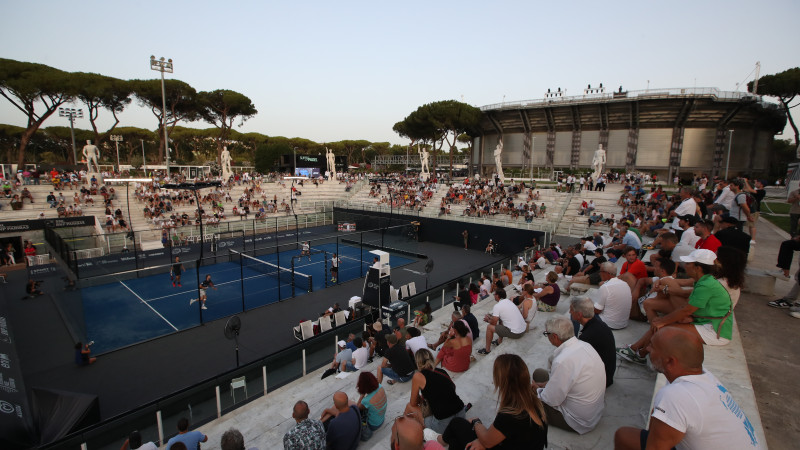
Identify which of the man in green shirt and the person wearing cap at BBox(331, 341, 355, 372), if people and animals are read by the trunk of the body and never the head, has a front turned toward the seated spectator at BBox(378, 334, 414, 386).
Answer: the man in green shirt

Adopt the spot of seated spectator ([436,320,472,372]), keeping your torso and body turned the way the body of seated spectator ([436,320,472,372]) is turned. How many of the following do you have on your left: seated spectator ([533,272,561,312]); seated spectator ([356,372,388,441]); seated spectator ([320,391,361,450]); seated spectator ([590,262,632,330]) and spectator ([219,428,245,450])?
3

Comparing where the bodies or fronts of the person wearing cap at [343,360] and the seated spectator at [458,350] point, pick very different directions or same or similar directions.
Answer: same or similar directions

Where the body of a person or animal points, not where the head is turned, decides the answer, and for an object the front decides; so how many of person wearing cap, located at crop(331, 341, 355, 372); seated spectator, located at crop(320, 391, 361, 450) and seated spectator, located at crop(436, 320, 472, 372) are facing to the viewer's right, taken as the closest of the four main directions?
0

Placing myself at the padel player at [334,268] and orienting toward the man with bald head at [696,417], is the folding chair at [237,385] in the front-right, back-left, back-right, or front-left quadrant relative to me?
front-right

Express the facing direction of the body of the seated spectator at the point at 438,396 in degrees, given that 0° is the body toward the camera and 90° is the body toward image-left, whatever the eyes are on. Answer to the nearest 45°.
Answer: approximately 135°

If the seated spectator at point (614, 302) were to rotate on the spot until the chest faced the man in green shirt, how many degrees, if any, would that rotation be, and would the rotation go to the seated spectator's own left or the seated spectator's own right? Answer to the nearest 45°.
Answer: approximately 180°

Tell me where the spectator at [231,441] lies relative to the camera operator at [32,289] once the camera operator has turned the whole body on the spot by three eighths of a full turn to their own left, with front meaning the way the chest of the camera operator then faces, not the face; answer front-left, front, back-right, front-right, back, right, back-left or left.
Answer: back-left

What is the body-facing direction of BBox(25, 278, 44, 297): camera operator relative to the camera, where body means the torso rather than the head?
to the viewer's right

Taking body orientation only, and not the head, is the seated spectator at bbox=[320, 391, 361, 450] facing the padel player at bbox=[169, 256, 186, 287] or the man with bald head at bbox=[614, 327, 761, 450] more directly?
the padel player

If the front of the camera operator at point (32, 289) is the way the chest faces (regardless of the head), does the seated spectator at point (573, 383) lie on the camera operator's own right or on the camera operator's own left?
on the camera operator's own right

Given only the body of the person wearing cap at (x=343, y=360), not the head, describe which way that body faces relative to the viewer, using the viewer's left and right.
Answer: facing away from the viewer and to the left of the viewer

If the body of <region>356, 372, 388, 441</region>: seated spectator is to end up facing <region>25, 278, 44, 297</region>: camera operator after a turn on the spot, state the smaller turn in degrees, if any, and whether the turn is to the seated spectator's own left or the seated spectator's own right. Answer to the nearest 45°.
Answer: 0° — they already face them

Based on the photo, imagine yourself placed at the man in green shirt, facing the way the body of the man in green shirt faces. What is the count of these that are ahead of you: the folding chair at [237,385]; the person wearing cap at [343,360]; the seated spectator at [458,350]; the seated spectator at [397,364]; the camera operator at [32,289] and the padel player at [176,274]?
6

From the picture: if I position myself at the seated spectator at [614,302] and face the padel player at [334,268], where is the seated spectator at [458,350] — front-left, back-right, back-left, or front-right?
front-left

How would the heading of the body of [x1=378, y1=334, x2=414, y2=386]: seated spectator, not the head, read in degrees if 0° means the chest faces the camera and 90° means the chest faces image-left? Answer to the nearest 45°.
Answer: approximately 135°

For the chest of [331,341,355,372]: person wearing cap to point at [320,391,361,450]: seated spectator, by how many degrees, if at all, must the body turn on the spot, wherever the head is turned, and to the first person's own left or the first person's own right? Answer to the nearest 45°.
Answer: approximately 135° to the first person's own left

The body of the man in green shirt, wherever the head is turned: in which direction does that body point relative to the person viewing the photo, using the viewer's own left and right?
facing to the left of the viewer

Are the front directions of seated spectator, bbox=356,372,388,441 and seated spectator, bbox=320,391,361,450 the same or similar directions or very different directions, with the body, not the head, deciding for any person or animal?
same or similar directions
